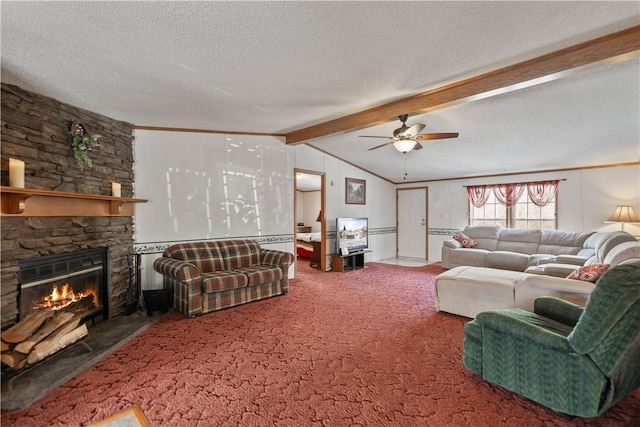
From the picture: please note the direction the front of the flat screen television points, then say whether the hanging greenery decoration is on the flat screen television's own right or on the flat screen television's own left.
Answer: on the flat screen television's own right

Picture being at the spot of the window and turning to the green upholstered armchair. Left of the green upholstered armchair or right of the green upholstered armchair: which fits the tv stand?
right

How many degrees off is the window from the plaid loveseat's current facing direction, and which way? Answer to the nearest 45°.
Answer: approximately 45° to its left

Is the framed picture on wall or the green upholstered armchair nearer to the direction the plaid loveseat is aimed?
the green upholstered armchair

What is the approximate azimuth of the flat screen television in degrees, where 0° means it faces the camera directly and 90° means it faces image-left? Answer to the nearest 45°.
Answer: approximately 315°

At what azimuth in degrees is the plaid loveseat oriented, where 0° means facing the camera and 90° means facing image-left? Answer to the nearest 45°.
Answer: approximately 315°
